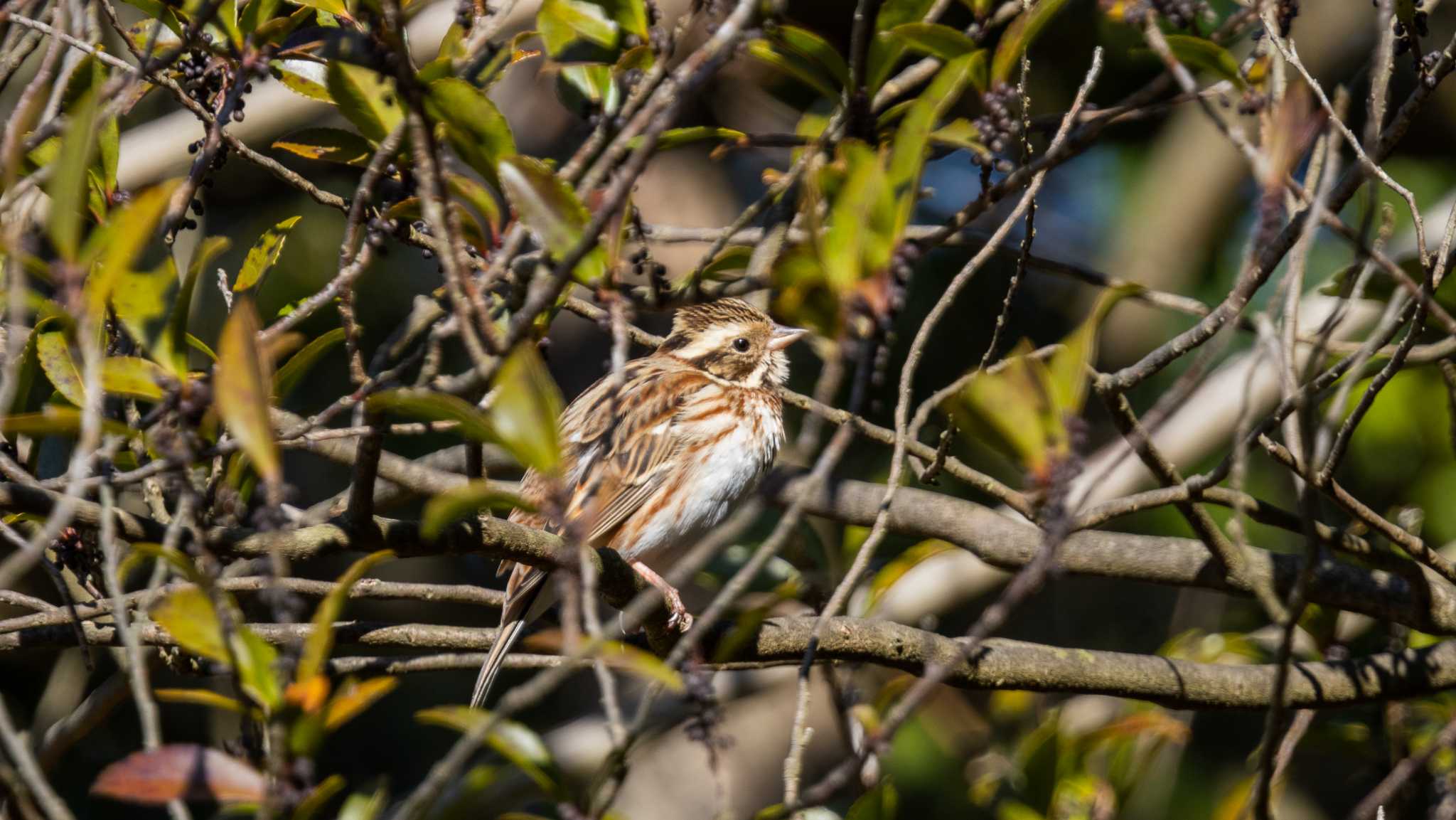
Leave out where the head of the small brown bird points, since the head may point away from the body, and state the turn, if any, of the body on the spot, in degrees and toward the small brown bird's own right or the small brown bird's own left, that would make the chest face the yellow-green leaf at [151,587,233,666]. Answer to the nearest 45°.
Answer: approximately 90° to the small brown bird's own right

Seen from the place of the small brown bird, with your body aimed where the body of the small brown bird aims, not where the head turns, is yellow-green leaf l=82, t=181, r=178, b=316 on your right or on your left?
on your right

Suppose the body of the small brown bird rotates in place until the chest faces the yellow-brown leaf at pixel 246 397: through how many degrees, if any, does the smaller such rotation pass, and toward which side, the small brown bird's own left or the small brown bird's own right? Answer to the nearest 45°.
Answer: approximately 90° to the small brown bird's own right

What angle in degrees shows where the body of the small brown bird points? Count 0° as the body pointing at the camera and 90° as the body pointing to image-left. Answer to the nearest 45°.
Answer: approximately 270°

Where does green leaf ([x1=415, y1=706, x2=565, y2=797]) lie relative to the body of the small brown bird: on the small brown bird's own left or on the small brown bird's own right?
on the small brown bird's own right
